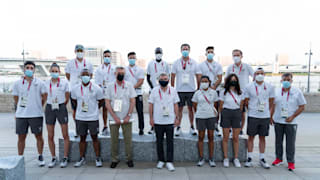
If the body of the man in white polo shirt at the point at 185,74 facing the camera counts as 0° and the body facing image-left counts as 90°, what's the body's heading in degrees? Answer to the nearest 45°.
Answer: approximately 0°

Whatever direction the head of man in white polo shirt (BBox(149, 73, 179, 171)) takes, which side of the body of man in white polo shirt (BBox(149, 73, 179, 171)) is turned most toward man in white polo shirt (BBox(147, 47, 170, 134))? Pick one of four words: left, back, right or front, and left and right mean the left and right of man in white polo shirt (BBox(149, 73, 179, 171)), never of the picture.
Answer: back

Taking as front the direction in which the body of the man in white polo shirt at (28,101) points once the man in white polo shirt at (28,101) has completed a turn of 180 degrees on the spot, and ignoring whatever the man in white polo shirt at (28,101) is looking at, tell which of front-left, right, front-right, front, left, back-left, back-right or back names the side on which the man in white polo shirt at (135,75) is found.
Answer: right

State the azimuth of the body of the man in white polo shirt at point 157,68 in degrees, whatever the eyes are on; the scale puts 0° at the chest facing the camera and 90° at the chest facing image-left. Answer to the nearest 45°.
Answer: approximately 0°

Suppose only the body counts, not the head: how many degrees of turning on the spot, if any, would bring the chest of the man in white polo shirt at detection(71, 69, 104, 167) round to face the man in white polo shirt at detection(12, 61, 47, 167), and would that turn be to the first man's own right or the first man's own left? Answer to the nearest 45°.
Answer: approximately 90° to the first man's own right

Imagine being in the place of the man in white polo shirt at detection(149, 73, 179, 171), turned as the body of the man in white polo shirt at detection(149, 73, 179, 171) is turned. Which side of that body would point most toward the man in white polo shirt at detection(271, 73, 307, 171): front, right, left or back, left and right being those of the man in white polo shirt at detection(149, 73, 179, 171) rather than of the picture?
left

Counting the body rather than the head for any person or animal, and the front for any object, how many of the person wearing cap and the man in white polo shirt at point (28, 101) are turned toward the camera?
2
